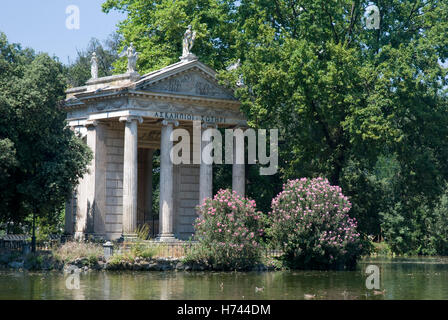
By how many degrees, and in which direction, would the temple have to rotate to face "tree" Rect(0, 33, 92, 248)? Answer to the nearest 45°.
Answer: approximately 90° to its right

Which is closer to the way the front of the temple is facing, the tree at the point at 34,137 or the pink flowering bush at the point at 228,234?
the pink flowering bush

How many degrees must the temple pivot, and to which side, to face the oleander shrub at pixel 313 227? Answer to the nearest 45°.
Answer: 0° — it already faces it

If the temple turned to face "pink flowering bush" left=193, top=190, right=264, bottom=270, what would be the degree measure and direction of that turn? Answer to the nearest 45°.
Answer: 0° — it already faces it

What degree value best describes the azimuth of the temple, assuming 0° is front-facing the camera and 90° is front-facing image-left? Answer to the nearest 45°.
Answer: approximately 315°

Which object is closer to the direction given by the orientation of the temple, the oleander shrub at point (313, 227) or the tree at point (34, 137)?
the oleander shrub

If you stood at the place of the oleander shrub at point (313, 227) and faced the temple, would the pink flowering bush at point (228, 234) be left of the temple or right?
left
